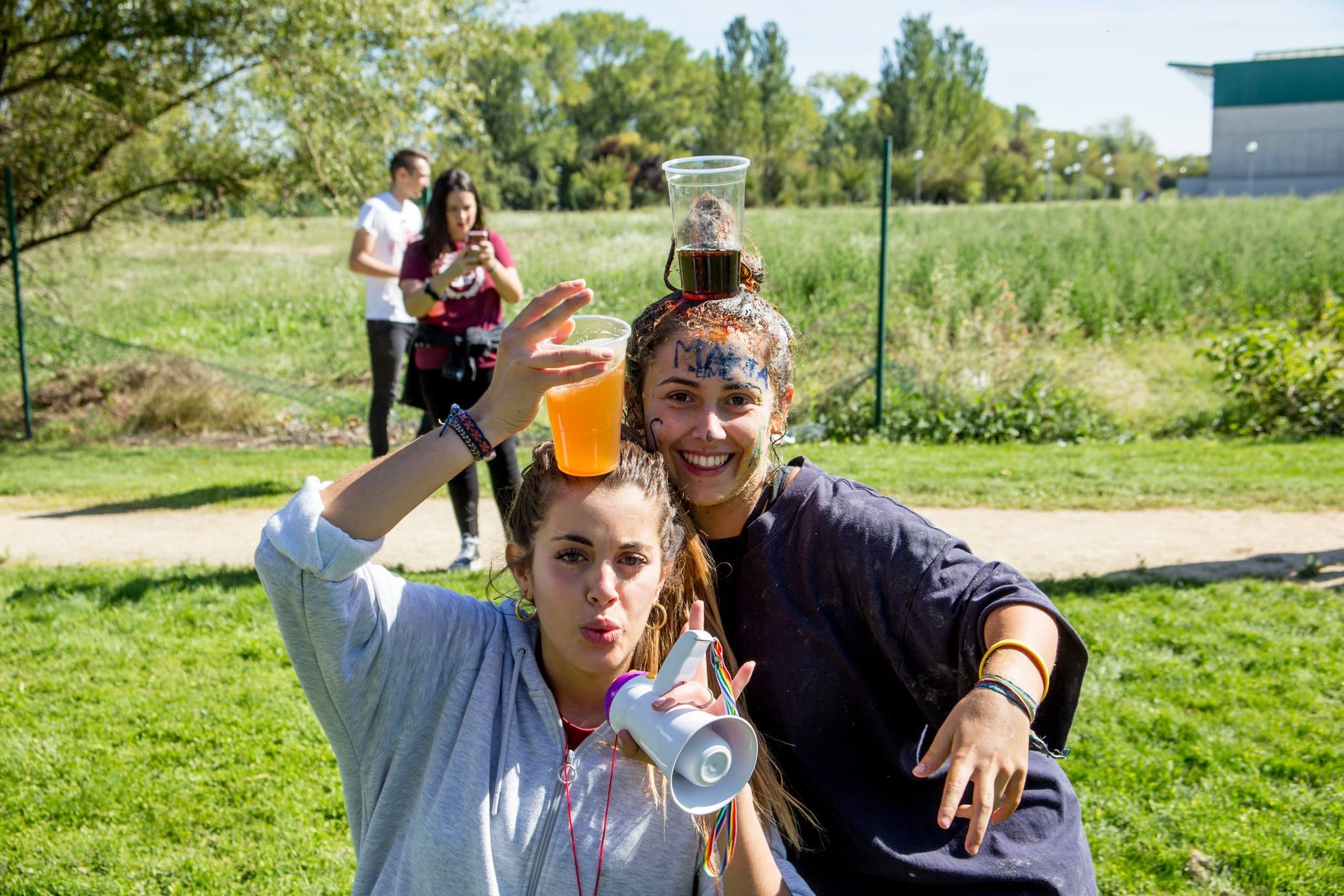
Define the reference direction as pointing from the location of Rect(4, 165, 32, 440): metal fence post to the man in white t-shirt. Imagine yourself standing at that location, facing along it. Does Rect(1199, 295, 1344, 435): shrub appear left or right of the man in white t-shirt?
left

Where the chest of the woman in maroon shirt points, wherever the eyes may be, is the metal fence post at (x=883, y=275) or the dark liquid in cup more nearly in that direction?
the dark liquid in cup

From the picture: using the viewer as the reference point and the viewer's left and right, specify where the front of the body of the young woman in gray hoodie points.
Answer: facing the viewer

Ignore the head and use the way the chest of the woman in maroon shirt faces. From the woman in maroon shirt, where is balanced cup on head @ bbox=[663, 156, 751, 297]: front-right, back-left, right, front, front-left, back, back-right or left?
front

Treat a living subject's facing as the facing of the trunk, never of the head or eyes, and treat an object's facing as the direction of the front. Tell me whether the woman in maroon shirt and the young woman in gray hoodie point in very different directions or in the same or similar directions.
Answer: same or similar directions

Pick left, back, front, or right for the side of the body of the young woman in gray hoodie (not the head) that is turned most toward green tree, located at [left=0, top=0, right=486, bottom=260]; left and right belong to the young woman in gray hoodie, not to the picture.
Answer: back

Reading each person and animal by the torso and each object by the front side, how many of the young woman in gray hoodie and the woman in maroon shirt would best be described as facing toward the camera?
2

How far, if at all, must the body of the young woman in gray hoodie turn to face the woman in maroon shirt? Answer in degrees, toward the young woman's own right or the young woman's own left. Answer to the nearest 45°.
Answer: approximately 180°

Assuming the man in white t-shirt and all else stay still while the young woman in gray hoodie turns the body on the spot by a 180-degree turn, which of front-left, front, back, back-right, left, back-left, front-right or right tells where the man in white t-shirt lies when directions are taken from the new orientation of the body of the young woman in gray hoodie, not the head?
front

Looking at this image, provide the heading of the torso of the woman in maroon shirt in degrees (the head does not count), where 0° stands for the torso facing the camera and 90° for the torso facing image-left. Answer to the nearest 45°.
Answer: approximately 0°
